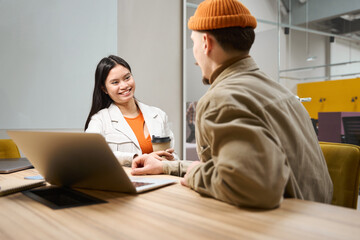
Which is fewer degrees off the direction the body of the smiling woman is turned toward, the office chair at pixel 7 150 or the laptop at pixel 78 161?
the laptop

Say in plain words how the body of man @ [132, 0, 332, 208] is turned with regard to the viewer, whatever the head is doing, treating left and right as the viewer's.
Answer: facing away from the viewer and to the left of the viewer

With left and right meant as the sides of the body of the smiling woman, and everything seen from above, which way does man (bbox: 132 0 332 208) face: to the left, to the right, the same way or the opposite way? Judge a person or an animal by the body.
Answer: the opposite way

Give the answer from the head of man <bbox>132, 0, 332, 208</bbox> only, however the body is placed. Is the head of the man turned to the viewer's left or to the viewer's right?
to the viewer's left

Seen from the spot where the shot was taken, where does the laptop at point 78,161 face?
facing away from the viewer and to the right of the viewer

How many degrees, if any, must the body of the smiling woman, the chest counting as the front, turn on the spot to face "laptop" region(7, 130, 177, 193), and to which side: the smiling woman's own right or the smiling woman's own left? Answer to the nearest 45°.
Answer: approximately 45° to the smiling woman's own right

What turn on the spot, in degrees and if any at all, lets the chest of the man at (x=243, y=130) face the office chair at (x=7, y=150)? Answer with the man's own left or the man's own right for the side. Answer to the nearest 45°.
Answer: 0° — they already face it

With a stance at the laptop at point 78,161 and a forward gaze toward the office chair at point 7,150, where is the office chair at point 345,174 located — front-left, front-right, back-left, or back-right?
back-right

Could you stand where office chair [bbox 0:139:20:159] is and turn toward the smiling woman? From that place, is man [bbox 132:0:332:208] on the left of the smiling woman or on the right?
right

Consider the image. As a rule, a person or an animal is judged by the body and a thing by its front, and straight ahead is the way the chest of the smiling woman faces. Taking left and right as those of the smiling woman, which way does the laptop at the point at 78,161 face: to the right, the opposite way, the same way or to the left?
to the left

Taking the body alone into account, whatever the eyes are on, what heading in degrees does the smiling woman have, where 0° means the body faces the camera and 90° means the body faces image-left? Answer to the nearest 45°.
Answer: approximately 315°
